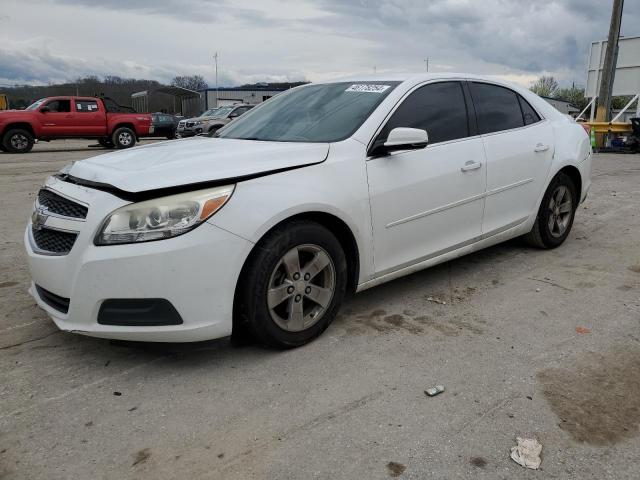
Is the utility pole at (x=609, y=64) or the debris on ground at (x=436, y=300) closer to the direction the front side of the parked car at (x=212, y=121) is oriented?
the debris on ground

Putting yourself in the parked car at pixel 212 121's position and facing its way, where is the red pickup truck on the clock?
The red pickup truck is roughly at 12 o'clock from the parked car.

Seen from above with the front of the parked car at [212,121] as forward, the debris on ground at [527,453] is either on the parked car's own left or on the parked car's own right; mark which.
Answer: on the parked car's own left

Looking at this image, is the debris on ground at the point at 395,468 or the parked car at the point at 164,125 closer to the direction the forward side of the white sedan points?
the debris on ground

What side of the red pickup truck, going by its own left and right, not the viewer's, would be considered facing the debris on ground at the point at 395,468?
left

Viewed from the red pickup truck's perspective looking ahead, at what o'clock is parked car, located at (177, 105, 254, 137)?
The parked car is roughly at 5 o'clock from the red pickup truck.

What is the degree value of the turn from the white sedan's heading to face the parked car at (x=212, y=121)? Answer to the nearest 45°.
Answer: approximately 135° to its right

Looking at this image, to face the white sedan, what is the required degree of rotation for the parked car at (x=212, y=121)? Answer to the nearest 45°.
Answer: approximately 45° to its left

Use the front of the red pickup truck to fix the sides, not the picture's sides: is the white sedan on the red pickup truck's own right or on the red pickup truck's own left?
on the red pickup truck's own left

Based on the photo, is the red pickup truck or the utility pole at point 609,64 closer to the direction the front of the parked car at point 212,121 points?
the red pickup truck
